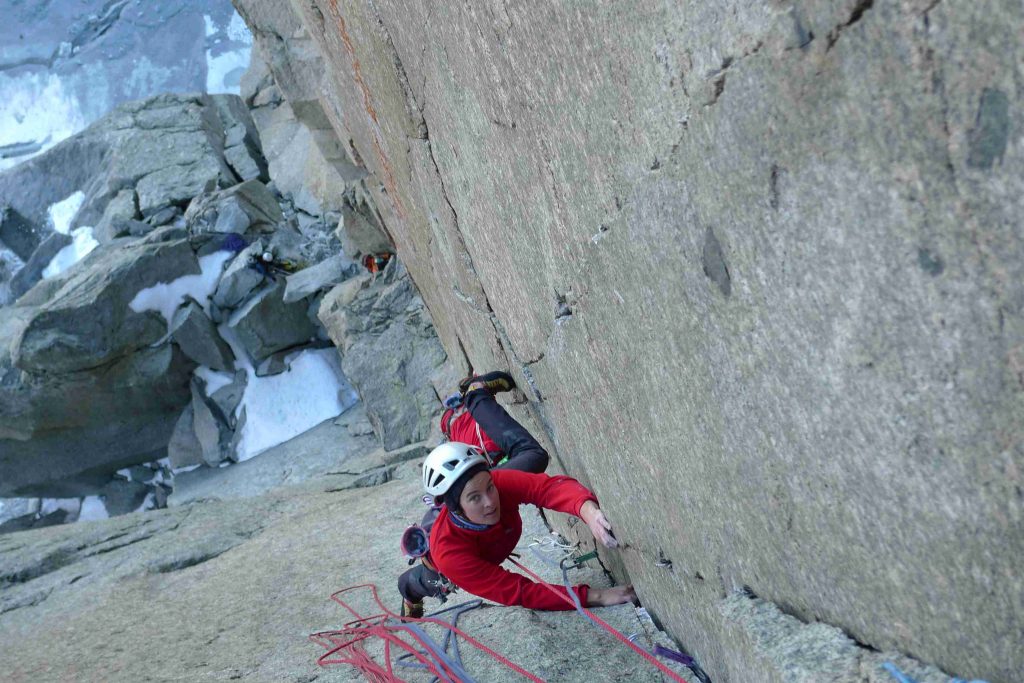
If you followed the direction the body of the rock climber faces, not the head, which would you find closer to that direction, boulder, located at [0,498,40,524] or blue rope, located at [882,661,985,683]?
the blue rope

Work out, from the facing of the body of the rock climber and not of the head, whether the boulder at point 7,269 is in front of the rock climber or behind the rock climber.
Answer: behind

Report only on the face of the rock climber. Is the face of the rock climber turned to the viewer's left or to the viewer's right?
to the viewer's right

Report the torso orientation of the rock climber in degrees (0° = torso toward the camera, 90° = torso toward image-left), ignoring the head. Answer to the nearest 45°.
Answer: approximately 315°

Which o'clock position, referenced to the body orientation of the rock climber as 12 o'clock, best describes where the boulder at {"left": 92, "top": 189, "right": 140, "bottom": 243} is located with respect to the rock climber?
The boulder is roughly at 7 o'clock from the rock climber.

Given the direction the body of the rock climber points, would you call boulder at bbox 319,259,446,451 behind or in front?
behind

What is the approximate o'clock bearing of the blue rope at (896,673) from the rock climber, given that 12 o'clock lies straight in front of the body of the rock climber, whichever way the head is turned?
The blue rope is roughly at 1 o'clock from the rock climber.
